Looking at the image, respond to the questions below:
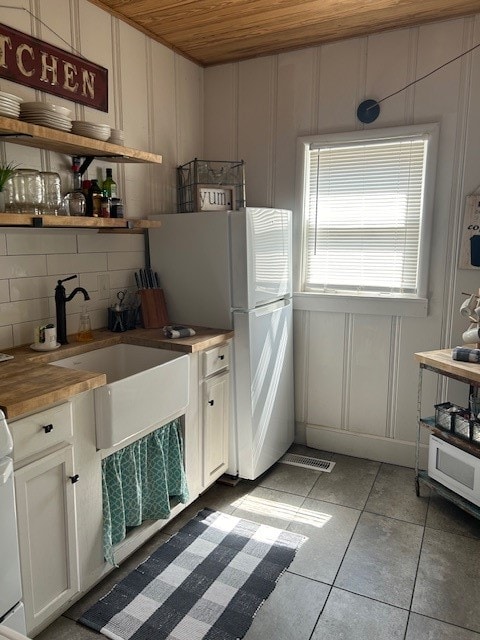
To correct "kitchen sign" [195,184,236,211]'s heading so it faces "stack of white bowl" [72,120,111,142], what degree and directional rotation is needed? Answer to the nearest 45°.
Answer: approximately 45° to its right

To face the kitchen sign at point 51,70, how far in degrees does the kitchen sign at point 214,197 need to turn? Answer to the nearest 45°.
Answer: approximately 45° to its right

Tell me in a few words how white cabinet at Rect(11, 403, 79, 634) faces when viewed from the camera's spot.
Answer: facing the viewer and to the right of the viewer

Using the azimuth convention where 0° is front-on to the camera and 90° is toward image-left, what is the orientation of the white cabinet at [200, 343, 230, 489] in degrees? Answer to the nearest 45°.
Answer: approximately 315°

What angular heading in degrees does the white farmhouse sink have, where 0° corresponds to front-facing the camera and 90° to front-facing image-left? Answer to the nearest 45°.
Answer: approximately 315°

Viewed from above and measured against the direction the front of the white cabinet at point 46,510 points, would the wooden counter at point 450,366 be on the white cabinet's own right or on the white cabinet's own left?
on the white cabinet's own left

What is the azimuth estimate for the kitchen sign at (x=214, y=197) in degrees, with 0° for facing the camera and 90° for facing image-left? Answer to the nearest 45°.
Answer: approximately 0°

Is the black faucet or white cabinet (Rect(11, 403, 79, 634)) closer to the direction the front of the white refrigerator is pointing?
the white cabinet

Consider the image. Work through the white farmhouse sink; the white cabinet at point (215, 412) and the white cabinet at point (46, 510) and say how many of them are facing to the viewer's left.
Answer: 0
